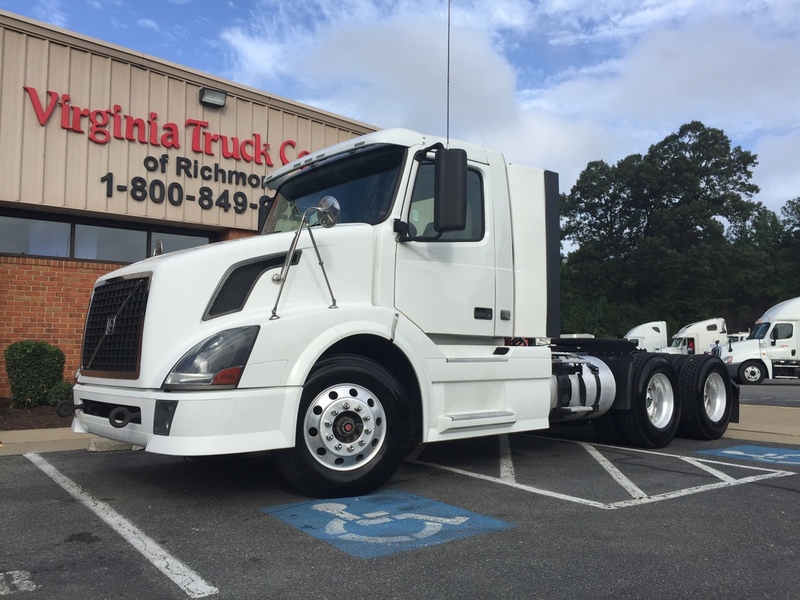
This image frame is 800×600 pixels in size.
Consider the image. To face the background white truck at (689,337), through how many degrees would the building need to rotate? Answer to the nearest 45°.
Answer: approximately 90° to its left

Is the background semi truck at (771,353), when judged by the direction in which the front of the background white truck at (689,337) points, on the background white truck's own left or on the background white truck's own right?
on the background white truck's own left

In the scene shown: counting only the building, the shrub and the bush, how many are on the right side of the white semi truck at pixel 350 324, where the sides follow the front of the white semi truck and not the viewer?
3

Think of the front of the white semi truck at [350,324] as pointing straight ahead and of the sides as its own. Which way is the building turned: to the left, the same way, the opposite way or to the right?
to the left

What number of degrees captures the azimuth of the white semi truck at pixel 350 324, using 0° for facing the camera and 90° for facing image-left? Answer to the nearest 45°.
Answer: approximately 45°

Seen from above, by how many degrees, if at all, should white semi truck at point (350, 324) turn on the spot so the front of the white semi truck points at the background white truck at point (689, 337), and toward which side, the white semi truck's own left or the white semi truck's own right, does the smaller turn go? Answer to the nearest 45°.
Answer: approximately 180°

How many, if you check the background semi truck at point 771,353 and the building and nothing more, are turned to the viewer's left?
1

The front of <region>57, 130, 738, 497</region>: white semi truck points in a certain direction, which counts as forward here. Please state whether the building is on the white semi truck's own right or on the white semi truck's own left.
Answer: on the white semi truck's own right

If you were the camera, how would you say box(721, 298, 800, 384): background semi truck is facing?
facing to the left of the viewer

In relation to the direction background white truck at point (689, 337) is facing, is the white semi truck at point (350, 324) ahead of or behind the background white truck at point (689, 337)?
ahead

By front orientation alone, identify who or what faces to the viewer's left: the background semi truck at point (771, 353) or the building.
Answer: the background semi truck
